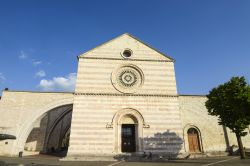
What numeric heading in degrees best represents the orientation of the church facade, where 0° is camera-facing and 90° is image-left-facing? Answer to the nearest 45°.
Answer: approximately 0°

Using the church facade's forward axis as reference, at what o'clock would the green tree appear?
The green tree is roughly at 10 o'clock from the church facade.
